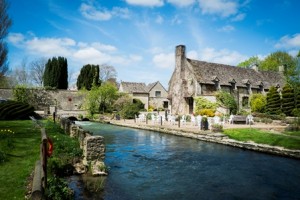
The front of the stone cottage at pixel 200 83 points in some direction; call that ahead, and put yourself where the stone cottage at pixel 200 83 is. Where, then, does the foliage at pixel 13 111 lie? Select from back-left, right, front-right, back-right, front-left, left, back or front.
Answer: right

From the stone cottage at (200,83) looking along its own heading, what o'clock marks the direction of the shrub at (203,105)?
The shrub is roughly at 1 o'clock from the stone cottage.

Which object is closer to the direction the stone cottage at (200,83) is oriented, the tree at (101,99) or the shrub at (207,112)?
the shrub

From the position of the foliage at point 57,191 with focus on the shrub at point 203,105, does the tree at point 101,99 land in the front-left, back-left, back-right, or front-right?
front-left

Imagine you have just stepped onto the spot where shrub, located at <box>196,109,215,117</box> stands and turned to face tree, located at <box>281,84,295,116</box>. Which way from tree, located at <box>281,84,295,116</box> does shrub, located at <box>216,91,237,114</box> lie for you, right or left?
left

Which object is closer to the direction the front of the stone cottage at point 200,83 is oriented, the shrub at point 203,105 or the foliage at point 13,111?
the shrub

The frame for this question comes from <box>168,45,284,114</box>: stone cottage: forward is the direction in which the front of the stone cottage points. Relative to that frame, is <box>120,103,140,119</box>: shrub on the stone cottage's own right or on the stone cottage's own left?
on the stone cottage's own right

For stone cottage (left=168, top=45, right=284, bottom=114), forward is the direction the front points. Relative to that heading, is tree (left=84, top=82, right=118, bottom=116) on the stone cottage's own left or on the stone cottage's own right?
on the stone cottage's own right

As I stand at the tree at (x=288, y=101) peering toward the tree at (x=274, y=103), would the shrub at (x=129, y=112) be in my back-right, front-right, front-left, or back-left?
front-left

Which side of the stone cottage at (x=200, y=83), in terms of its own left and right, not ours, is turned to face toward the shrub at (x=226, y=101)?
front
